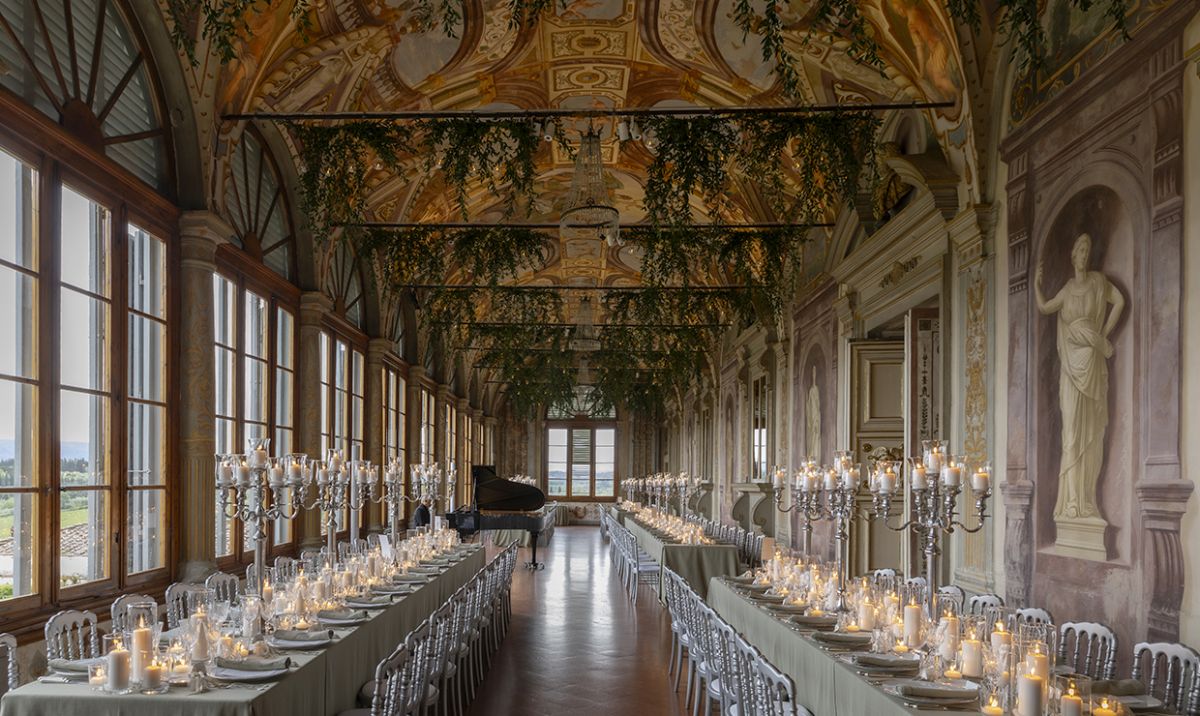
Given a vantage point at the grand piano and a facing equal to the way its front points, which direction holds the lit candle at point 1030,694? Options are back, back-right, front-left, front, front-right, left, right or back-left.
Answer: left

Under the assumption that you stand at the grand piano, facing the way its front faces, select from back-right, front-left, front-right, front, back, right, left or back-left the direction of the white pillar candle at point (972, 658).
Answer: left

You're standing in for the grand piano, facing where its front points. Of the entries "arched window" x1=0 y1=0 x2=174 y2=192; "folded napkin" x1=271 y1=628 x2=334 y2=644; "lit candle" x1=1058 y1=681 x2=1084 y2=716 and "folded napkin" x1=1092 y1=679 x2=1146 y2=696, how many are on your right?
0

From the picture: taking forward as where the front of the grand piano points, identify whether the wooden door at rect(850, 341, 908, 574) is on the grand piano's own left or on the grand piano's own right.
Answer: on the grand piano's own left

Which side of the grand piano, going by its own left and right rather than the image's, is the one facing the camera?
left

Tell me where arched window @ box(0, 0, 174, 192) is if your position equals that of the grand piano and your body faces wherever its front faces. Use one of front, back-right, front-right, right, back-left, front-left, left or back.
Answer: left

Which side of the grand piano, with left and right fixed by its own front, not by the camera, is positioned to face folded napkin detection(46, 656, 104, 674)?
left

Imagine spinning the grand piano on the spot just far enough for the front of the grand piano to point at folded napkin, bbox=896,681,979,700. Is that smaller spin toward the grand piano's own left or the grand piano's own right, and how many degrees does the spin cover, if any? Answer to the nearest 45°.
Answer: approximately 90° to the grand piano's own left

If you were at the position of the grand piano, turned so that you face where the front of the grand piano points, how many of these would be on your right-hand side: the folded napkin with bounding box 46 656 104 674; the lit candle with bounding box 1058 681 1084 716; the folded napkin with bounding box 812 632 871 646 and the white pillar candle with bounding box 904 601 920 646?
0

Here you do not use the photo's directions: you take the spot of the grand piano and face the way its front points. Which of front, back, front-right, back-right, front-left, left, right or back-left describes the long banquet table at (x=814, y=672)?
left

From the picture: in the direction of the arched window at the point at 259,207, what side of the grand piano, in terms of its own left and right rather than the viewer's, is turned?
left
